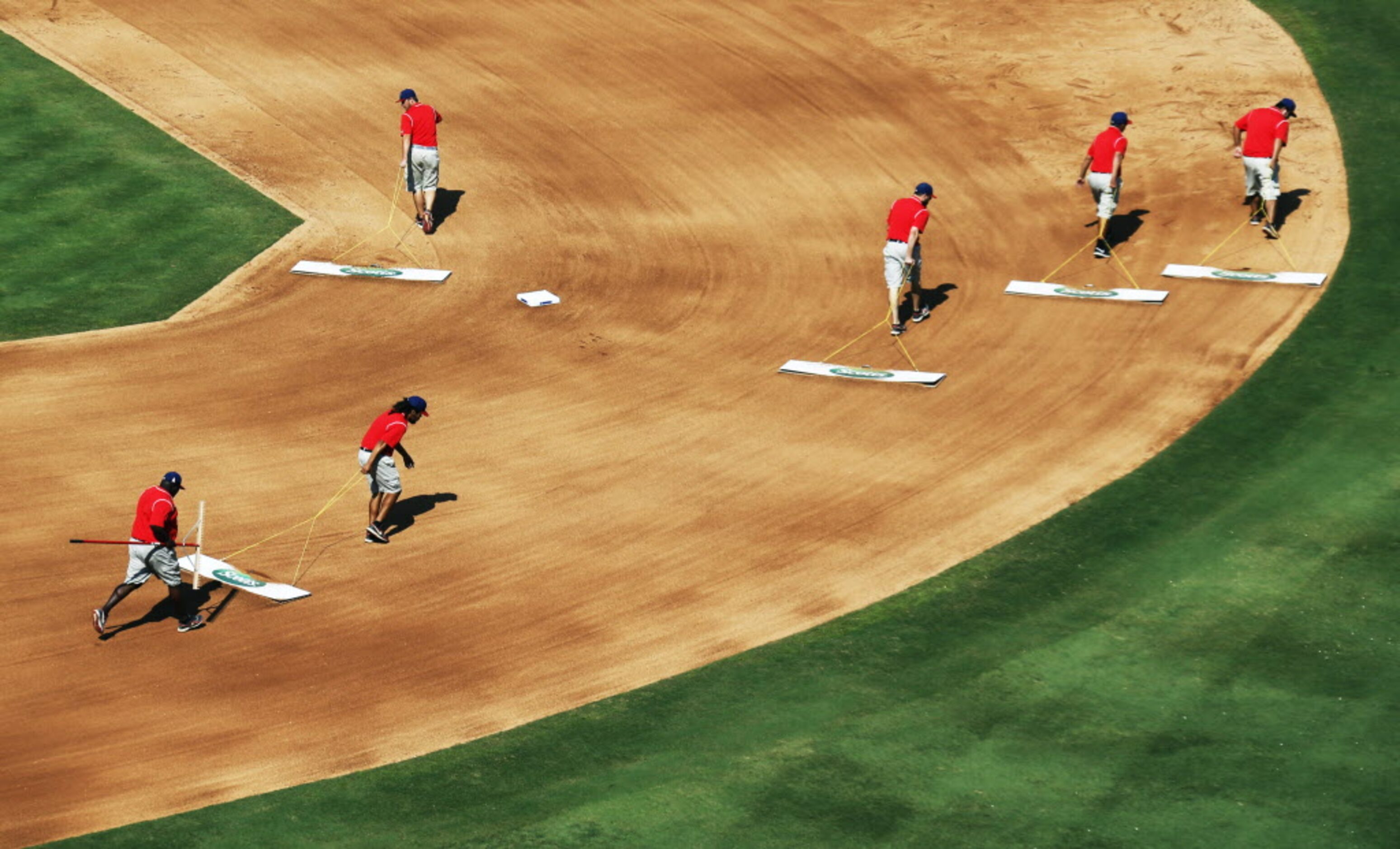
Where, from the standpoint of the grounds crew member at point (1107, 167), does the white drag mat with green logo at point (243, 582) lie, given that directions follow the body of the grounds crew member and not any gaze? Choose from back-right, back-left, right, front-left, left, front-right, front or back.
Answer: back

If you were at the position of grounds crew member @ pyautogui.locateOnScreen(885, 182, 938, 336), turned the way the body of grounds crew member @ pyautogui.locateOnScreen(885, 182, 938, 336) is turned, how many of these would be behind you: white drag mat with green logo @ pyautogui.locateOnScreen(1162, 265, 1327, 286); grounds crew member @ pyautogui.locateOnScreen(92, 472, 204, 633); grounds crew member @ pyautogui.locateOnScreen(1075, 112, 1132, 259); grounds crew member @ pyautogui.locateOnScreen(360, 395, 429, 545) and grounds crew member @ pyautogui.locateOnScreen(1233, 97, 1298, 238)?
2

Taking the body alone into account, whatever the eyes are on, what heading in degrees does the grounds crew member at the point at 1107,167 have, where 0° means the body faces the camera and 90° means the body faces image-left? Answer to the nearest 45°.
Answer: approximately 225°

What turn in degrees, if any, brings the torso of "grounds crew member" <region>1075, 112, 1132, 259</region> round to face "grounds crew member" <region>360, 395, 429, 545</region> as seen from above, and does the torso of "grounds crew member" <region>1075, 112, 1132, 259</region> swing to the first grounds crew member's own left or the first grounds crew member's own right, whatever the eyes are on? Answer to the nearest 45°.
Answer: approximately 180°

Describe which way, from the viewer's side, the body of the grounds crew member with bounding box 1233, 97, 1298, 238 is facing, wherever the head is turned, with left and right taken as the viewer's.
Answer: facing away from the viewer and to the right of the viewer

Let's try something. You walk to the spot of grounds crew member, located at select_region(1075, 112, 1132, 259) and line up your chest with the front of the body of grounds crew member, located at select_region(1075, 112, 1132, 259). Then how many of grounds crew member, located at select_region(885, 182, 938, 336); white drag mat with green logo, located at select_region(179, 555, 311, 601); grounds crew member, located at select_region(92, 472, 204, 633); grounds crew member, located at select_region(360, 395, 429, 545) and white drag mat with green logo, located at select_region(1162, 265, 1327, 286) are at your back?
4

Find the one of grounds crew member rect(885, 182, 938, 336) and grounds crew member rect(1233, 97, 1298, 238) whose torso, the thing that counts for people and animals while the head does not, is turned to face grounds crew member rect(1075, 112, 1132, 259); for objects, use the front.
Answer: grounds crew member rect(885, 182, 938, 336)

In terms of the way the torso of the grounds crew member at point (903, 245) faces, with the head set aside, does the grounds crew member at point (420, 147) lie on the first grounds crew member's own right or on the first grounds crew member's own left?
on the first grounds crew member's own left

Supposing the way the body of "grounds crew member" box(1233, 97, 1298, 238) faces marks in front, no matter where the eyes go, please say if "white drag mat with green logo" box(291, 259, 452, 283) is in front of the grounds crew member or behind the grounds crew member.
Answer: behind
